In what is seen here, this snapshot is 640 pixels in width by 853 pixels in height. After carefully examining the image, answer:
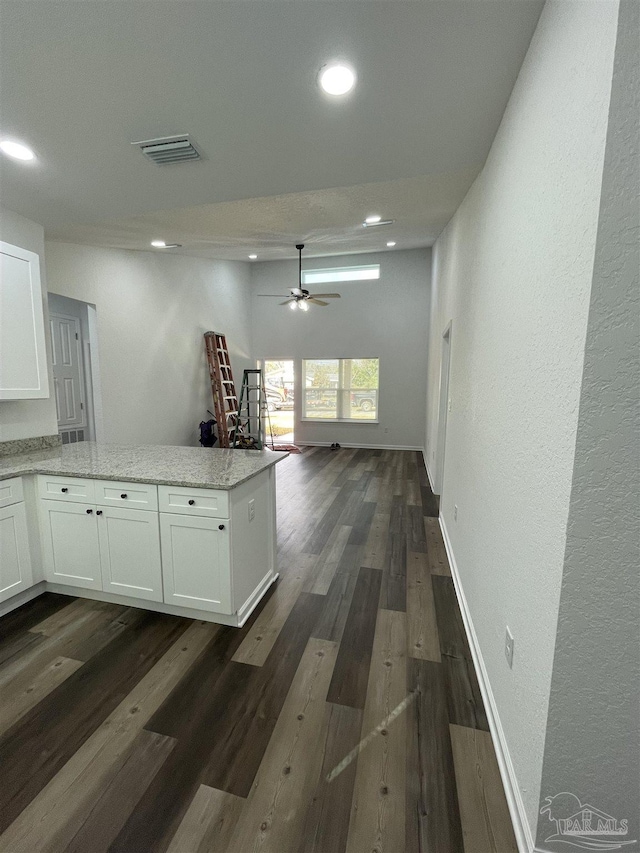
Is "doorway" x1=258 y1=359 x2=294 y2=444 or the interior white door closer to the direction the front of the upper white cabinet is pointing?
the doorway

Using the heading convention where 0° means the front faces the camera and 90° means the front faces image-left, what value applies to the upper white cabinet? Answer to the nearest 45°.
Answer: approximately 315°

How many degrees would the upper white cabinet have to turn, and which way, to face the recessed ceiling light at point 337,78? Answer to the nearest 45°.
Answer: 0° — it already faces it

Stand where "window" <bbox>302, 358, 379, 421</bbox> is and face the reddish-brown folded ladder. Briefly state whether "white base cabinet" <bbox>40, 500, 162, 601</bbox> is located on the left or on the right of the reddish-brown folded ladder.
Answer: left

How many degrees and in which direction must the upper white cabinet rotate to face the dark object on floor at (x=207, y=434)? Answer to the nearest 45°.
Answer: approximately 90° to its left

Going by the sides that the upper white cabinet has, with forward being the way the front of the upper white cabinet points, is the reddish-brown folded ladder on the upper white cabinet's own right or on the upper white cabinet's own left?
on the upper white cabinet's own left

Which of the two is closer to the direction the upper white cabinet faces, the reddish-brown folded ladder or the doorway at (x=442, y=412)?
the doorway

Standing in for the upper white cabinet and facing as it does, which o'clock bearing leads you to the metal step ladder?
The metal step ladder is roughly at 9 o'clock from the upper white cabinet.

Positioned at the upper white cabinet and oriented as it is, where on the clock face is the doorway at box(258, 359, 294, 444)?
The doorway is roughly at 9 o'clock from the upper white cabinet.

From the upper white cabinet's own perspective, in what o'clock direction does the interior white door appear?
The interior white door is roughly at 8 o'clock from the upper white cabinet.
